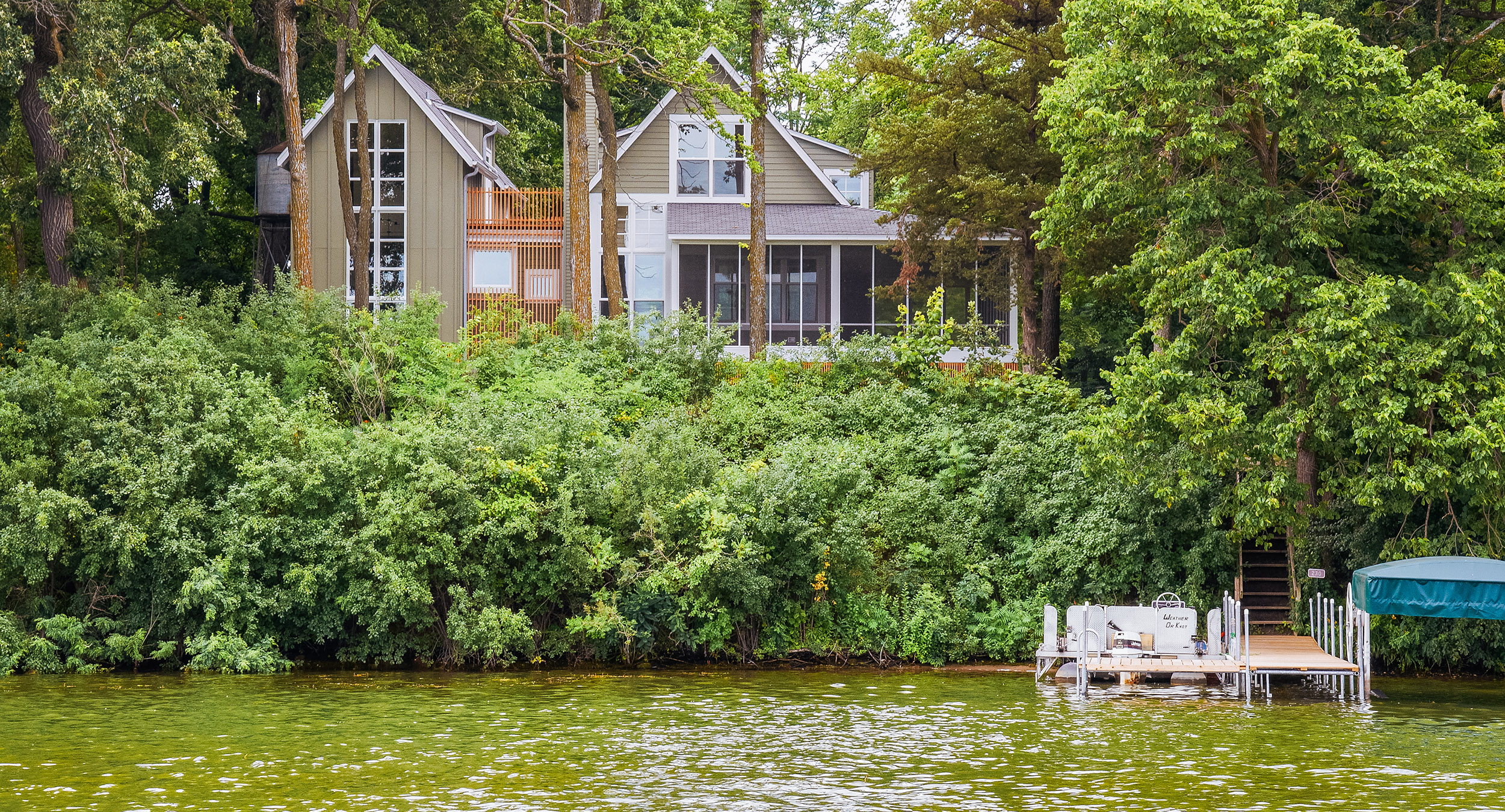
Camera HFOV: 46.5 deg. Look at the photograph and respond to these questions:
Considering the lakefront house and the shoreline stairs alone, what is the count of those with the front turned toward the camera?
2

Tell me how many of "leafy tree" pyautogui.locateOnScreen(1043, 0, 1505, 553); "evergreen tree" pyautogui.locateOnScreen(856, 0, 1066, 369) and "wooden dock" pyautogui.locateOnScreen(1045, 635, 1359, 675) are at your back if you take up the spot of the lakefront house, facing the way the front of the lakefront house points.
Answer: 0

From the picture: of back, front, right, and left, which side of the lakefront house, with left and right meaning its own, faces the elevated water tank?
right

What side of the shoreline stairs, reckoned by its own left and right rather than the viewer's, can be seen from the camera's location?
front

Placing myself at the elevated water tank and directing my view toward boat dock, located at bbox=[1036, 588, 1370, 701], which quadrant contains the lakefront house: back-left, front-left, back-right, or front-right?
front-left

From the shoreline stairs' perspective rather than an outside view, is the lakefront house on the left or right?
on its right

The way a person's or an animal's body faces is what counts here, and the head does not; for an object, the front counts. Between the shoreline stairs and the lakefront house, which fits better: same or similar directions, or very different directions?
same or similar directions

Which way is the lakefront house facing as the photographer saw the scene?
facing the viewer
